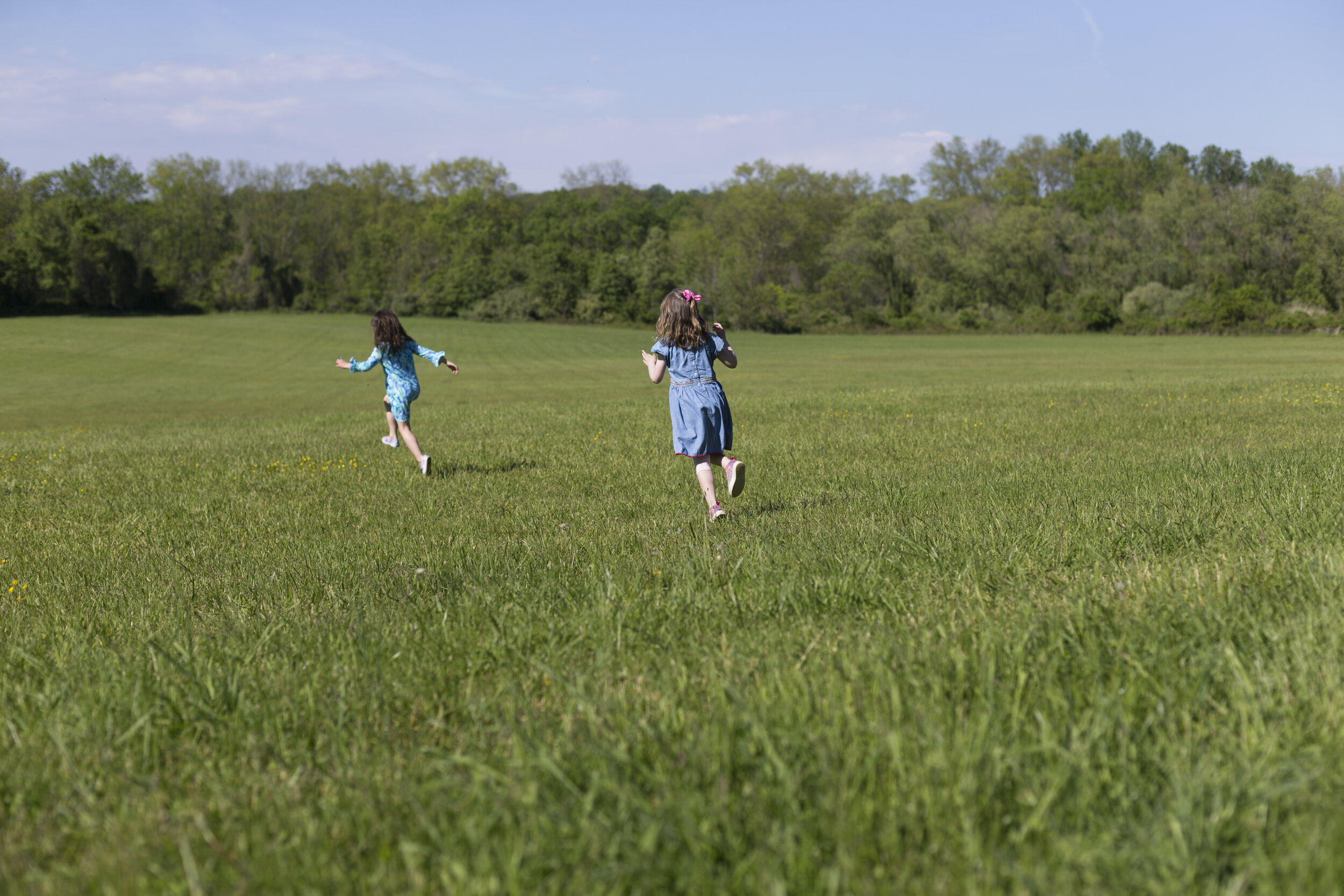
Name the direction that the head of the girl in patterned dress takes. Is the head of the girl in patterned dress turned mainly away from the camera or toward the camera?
away from the camera

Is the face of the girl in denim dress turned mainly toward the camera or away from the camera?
away from the camera

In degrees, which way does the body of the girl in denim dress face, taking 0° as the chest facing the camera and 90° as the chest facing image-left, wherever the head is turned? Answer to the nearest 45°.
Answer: approximately 180°

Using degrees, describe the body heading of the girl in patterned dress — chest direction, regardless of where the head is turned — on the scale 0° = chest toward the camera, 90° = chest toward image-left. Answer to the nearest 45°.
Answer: approximately 135°

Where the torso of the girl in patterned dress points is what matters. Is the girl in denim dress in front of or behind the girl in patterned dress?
behind

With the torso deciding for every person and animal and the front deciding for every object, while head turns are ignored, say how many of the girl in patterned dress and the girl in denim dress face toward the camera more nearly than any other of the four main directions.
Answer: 0
